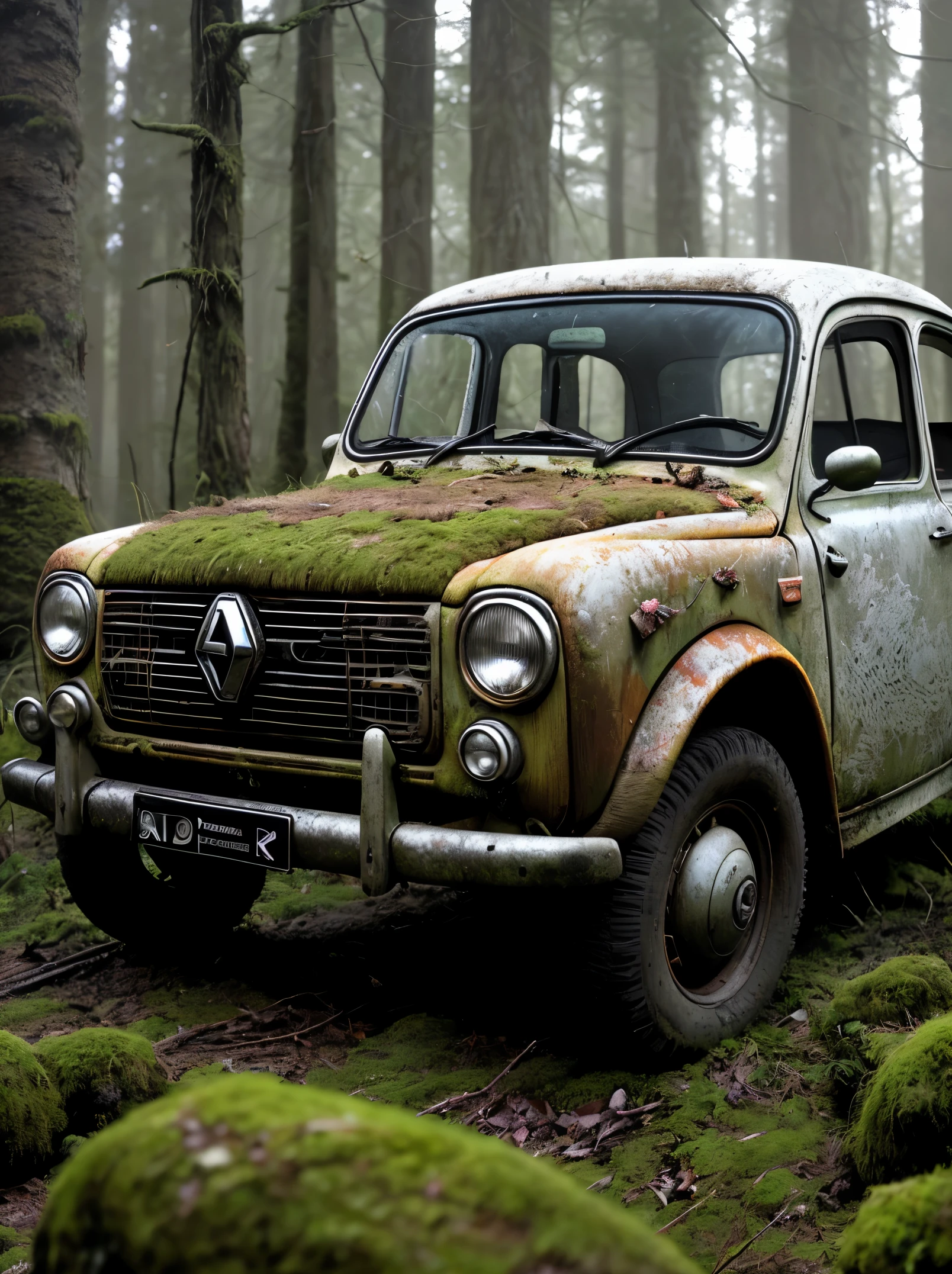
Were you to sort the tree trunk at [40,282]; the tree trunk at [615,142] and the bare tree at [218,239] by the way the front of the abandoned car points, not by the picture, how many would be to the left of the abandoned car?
0

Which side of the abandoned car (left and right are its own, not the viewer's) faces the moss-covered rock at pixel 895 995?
left

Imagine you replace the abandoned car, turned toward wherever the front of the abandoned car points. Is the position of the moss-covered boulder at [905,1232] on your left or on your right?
on your left

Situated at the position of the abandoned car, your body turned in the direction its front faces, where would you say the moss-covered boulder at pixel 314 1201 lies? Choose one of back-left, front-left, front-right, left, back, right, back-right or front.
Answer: front-left

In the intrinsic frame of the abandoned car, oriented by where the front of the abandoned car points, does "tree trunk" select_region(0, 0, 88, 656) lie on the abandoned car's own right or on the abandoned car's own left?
on the abandoned car's own right

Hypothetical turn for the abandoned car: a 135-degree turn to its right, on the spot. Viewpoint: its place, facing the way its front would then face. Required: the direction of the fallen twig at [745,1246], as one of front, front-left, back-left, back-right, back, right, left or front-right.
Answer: back

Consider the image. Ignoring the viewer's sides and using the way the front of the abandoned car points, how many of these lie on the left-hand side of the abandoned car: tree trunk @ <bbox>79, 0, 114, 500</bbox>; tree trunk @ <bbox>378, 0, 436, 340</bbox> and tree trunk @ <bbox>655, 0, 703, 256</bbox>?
0

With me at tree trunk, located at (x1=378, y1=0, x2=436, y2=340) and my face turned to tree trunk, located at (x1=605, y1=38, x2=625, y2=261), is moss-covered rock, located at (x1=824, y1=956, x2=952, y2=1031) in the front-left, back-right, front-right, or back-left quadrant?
back-right

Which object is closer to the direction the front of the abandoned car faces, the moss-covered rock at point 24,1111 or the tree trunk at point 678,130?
the moss-covered rock

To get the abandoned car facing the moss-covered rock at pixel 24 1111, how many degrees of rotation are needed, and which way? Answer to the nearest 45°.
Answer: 0° — it already faces it

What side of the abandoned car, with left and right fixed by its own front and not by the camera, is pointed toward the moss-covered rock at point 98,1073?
front

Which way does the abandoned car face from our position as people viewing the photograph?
facing the viewer and to the left of the viewer

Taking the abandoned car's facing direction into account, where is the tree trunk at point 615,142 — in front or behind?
behind
